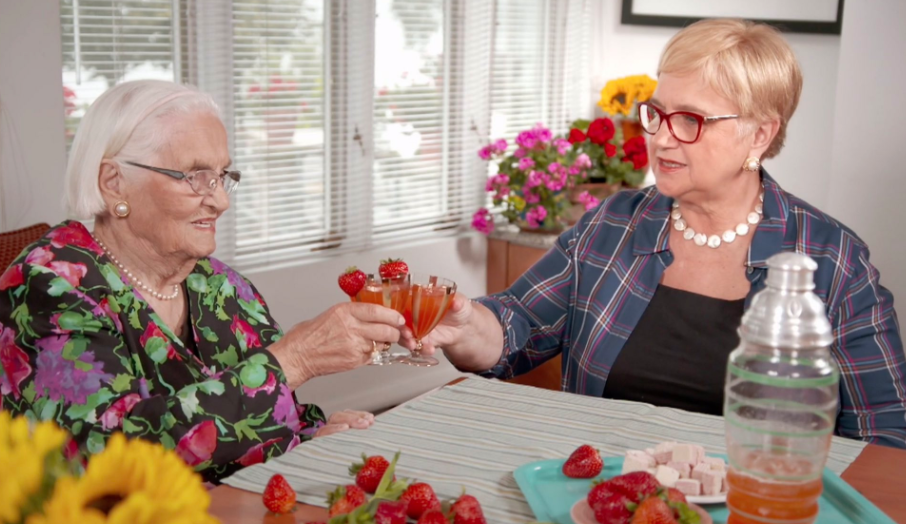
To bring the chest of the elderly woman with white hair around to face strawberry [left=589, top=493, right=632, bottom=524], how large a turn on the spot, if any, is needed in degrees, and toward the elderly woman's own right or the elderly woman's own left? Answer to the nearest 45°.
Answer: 0° — they already face it

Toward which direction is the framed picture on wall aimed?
toward the camera

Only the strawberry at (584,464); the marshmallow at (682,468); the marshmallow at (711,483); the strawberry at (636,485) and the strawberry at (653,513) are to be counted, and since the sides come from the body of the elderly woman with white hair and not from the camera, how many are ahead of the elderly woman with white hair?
5

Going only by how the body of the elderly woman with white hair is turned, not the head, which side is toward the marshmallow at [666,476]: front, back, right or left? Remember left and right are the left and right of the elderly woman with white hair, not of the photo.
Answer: front

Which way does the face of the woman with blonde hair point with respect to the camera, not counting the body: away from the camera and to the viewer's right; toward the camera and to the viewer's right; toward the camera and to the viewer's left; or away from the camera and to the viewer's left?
toward the camera and to the viewer's left

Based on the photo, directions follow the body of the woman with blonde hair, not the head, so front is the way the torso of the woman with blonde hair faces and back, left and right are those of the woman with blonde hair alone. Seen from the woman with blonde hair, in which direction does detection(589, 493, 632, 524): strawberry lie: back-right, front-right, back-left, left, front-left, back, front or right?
front-left

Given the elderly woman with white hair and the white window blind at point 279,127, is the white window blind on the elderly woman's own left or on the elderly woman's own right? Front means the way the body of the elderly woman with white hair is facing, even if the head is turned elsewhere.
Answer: on the elderly woman's own left

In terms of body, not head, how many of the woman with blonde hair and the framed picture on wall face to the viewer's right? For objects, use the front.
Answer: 0

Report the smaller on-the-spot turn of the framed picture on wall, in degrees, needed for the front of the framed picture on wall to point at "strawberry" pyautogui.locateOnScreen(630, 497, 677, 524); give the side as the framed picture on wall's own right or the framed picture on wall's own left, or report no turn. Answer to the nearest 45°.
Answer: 0° — it already faces it

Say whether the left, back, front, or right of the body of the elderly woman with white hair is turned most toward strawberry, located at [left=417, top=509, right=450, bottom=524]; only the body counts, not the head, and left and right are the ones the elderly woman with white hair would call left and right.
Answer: front

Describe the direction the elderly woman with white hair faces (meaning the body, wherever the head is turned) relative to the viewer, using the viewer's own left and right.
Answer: facing the viewer and to the right of the viewer

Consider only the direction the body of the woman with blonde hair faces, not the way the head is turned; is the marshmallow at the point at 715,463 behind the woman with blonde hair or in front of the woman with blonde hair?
in front

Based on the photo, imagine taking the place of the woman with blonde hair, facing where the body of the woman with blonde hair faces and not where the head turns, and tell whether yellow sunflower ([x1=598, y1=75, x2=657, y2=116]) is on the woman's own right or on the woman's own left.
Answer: on the woman's own right

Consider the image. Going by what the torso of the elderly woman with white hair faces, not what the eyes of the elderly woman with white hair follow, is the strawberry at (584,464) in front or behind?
in front

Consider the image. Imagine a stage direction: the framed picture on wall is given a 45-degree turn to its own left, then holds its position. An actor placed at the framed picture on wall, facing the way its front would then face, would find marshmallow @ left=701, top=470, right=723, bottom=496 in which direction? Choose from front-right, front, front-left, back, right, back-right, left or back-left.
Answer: front-right

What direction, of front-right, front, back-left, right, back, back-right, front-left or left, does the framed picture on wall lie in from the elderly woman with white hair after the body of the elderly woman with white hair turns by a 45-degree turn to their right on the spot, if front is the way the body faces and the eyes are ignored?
back-left

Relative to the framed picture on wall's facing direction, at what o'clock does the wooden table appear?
The wooden table is roughly at 12 o'clock from the framed picture on wall.

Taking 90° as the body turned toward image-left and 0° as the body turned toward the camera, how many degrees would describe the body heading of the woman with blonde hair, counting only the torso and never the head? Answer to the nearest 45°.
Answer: approximately 45°

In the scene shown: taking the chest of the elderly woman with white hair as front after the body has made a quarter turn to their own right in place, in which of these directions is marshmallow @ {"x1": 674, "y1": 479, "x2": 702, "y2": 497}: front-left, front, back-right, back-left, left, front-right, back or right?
left
